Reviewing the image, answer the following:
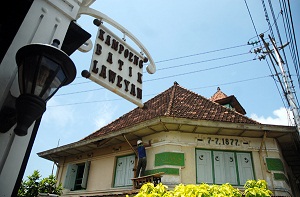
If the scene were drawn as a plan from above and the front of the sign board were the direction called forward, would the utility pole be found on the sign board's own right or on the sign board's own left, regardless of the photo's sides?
on the sign board's own left

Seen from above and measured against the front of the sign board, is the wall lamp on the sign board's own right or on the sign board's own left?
on the sign board's own right

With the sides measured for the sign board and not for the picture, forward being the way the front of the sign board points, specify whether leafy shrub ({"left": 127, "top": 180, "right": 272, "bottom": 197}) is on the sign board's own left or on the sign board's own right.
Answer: on the sign board's own left

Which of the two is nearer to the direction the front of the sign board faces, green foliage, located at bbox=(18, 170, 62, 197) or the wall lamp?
the wall lamp

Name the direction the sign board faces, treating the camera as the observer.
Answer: facing the viewer and to the right of the viewer

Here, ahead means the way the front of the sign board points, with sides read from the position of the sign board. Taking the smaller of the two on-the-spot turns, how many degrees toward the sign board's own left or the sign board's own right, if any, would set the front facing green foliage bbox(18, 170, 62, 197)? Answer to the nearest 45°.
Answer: approximately 135° to the sign board's own left
